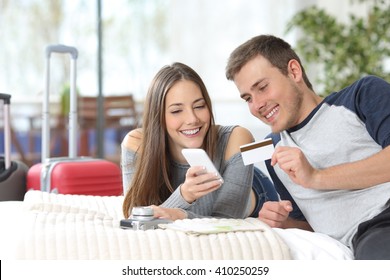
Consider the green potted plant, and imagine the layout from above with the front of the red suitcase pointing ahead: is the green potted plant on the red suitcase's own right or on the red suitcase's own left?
on the red suitcase's own left

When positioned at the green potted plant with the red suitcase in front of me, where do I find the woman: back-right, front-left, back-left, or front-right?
front-left

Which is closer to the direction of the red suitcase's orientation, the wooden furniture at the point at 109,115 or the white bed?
the white bed

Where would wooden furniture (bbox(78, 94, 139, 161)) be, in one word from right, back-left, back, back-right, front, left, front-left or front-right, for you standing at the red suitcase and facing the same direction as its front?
back-left

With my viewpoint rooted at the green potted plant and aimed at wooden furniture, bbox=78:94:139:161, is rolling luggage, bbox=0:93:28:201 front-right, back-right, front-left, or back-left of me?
front-left

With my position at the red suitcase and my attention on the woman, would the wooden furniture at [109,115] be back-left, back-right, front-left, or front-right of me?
back-left

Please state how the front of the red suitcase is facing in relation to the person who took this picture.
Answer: facing the viewer and to the right of the viewer

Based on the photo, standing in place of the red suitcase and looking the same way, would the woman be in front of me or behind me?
in front
